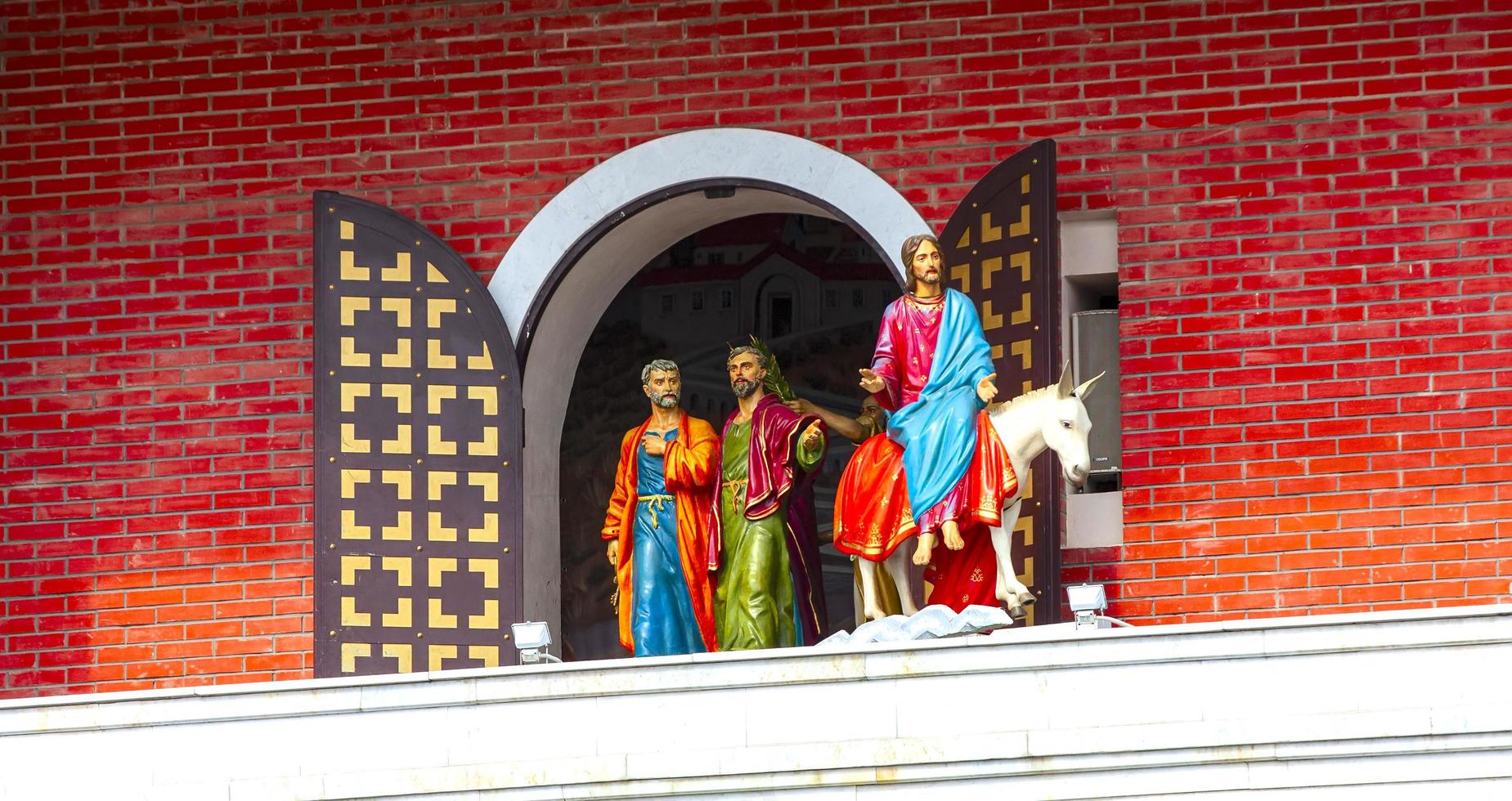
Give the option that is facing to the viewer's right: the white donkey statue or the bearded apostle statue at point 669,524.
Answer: the white donkey statue

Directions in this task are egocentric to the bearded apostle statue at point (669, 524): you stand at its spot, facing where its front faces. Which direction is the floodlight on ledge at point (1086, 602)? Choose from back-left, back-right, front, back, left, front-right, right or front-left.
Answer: front-left

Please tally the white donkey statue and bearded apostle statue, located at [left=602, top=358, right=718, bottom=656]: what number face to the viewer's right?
1

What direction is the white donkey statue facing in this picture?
to the viewer's right

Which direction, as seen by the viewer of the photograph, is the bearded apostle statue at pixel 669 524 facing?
facing the viewer

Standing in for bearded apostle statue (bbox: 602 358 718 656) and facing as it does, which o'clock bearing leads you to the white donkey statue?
The white donkey statue is roughly at 10 o'clock from the bearded apostle statue.

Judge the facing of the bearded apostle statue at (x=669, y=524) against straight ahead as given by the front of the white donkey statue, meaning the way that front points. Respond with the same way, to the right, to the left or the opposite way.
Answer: to the right

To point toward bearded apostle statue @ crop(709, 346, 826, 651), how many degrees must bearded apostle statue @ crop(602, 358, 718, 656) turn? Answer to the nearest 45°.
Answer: approximately 45° to its left

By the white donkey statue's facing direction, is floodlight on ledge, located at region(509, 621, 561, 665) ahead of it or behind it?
behind
